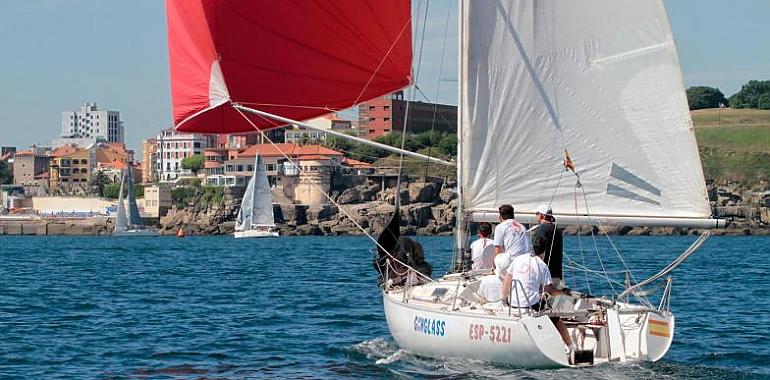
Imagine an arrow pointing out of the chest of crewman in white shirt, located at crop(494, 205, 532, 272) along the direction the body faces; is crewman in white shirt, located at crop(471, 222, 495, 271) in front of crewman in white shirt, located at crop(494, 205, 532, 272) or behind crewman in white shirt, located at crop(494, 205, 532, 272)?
in front

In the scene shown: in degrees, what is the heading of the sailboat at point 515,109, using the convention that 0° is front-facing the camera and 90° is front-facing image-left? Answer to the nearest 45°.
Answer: approximately 135°
